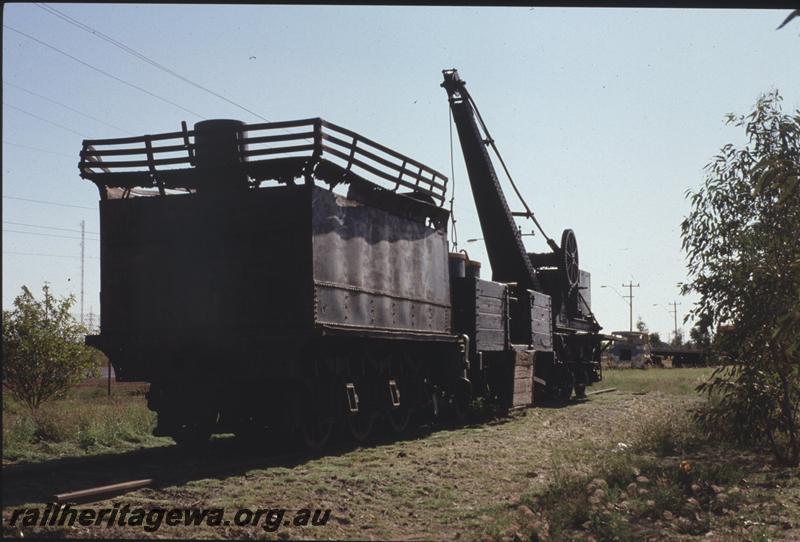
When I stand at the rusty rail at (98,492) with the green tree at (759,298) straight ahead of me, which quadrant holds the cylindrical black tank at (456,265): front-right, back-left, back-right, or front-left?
front-left

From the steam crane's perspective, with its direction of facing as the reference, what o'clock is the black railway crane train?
The black railway crane train is roughly at 11 o'clock from the steam crane.

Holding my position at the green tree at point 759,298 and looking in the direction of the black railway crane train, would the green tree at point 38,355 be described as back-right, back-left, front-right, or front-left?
front-right

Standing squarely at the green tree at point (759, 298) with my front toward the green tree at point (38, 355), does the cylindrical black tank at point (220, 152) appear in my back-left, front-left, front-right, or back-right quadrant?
front-left

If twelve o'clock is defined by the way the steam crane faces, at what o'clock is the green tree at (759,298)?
The green tree is roughly at 10 o'clock from the steam crane.

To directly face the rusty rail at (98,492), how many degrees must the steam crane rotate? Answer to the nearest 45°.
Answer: approximately 45° to its left

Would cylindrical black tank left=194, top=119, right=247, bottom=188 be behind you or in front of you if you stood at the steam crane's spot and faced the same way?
in front

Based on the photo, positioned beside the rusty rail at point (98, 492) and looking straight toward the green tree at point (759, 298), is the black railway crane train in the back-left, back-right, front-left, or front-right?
front-left

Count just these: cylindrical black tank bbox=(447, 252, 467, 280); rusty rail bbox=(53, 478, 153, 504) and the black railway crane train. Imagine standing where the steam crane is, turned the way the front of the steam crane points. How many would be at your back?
0

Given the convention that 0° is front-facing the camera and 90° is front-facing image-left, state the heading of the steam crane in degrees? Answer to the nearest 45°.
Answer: approximately 45°

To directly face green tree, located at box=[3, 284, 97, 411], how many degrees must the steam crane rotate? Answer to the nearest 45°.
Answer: approximately 45° to its right
